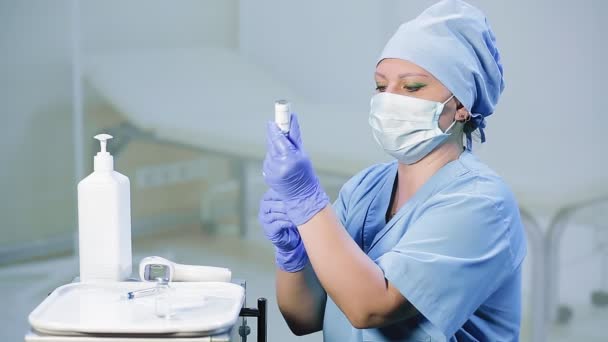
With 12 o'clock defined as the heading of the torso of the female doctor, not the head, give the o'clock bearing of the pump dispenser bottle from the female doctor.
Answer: The pump dispenser bottle is roughly at 1 o'clock from the female doctor.

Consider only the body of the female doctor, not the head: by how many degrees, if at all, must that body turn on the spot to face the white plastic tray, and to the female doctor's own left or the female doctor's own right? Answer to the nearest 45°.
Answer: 0° — they already face it

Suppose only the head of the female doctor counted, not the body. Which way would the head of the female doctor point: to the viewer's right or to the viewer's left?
to the viewer's left

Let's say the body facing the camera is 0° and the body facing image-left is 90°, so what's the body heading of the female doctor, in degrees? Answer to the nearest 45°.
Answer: approximately 45°
